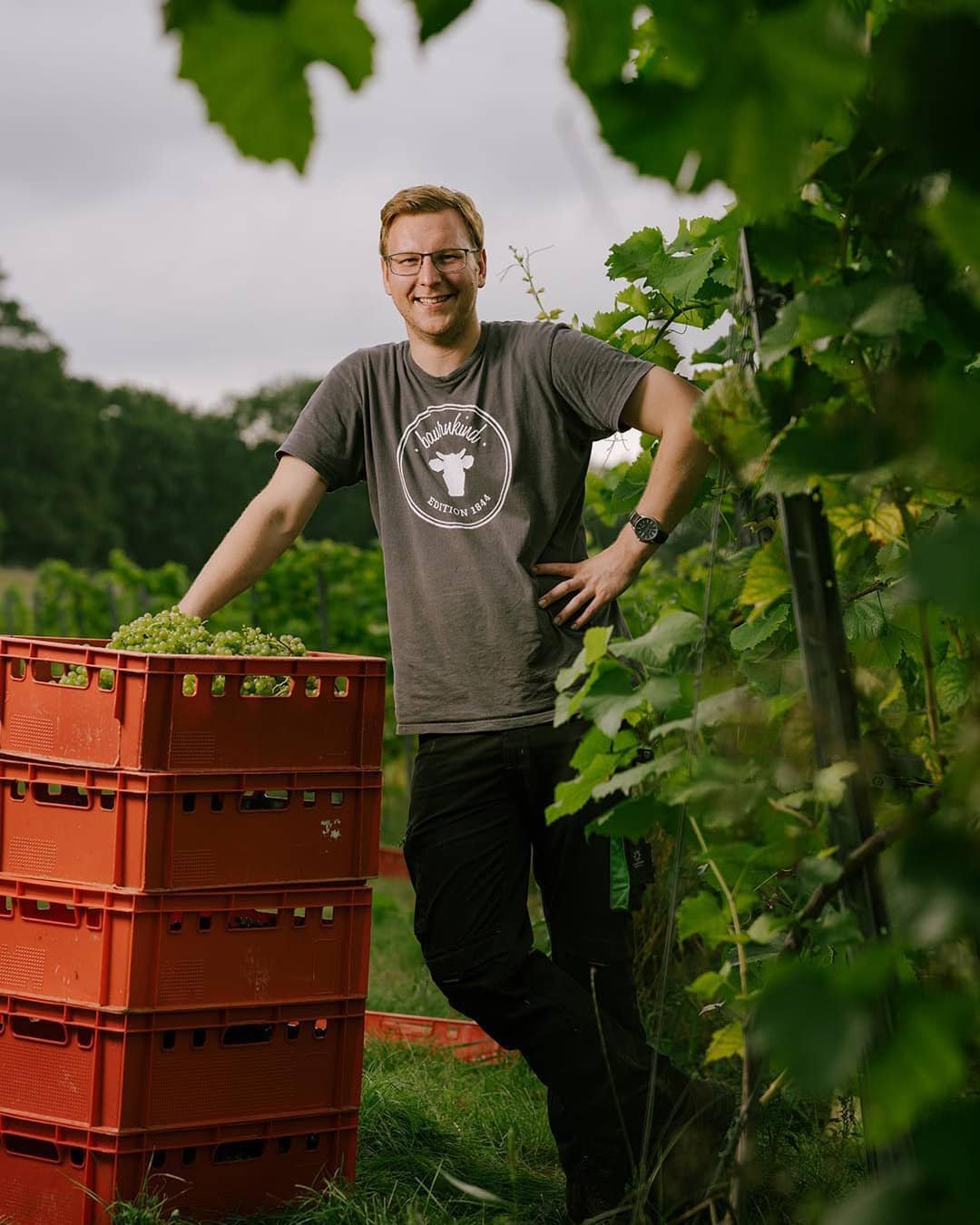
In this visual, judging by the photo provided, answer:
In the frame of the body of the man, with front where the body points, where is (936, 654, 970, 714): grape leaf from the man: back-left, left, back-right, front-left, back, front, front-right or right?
front-left

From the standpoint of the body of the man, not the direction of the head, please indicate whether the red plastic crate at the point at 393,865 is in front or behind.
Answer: behind

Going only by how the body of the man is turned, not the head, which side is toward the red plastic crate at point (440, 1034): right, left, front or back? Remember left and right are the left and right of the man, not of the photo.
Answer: back

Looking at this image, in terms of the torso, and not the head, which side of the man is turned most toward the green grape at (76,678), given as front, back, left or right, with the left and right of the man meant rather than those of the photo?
right

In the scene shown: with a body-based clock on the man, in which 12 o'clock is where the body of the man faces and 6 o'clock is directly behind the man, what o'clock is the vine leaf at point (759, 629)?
The vine leaf is roughly at 9 o'clock from the man.

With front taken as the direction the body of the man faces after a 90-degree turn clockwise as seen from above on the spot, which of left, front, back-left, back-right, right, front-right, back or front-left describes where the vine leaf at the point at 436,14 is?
left

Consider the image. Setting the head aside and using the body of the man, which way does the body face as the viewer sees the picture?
toward the camera
